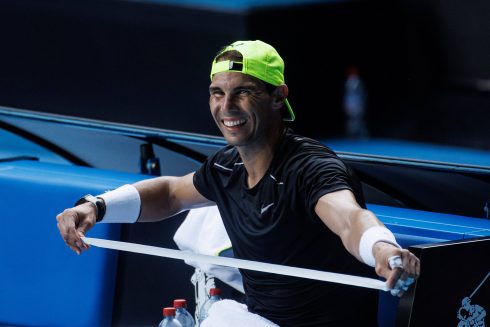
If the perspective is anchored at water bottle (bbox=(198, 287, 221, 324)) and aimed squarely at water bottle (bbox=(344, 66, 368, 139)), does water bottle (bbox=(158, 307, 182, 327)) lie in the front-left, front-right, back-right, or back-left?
back-left

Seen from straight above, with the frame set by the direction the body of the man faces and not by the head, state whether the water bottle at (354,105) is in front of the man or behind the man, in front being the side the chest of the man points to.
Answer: behind

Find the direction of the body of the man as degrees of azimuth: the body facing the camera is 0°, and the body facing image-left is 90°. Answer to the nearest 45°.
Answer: approximately 45°

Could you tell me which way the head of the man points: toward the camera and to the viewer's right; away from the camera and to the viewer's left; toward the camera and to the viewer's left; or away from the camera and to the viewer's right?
toward the camera and to the viewer's left
